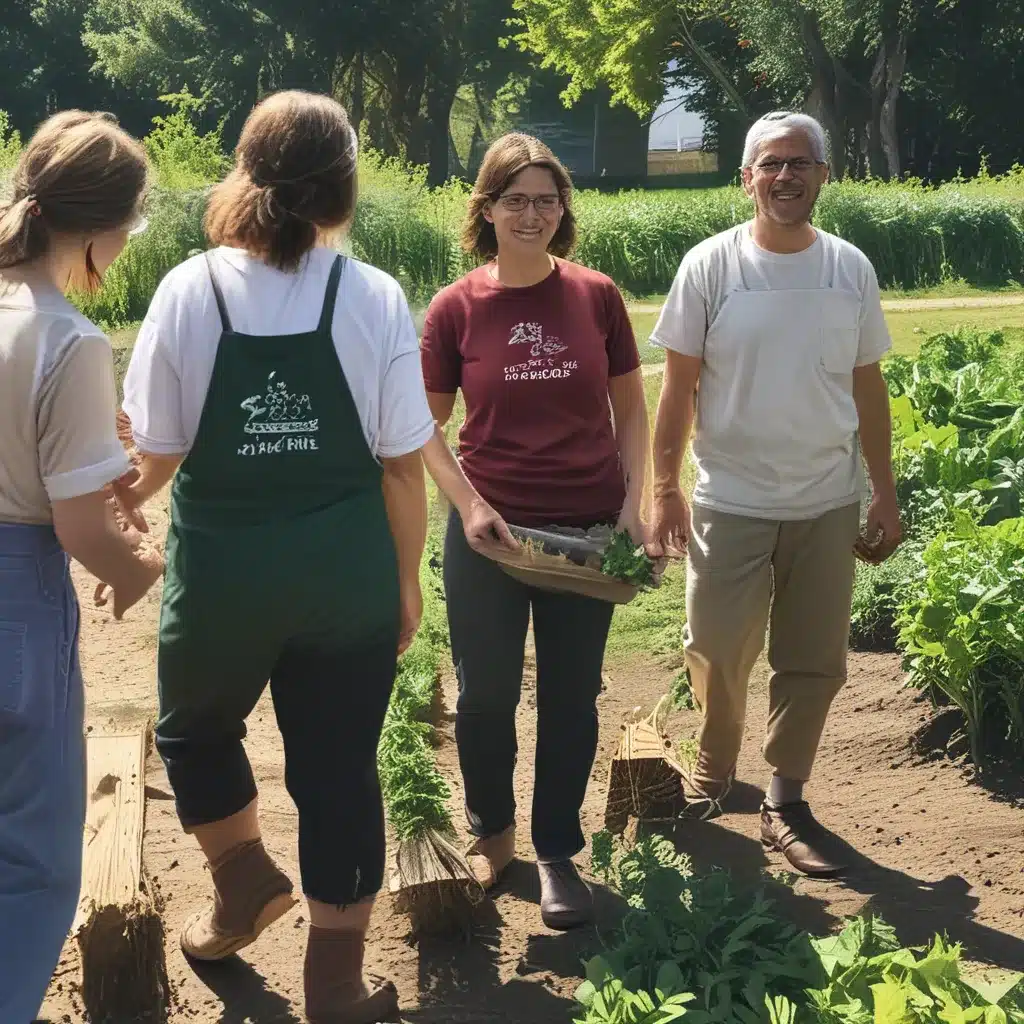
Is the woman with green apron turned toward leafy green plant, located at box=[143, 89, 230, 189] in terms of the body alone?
yes

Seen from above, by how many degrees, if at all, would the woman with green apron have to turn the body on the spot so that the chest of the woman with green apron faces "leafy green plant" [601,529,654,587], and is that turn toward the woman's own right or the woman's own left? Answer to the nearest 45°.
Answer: approximately 45° to the woman's own right

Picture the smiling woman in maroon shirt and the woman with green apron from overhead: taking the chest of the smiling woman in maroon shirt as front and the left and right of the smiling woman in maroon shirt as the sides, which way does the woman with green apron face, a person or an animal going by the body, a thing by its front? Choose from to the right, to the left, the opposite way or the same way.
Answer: the opposite way

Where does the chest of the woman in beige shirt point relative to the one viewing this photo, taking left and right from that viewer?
facing away from the viewer and to the right of the viewer

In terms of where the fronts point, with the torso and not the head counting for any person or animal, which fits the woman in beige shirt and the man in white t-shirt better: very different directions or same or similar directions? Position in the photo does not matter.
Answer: very different directions

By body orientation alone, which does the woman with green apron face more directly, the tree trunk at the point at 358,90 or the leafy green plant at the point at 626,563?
the tree trunk

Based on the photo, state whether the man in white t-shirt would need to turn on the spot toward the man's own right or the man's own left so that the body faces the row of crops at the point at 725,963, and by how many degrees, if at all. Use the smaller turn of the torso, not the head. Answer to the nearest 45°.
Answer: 0° — they already face it

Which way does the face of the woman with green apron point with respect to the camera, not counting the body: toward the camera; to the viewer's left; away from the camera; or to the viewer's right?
away from the camera

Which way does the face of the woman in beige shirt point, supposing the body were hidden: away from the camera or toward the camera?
away from the camera

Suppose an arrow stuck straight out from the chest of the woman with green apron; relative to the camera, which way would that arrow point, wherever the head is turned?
away from the camera

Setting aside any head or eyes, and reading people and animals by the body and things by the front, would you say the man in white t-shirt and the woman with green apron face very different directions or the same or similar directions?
very different directions

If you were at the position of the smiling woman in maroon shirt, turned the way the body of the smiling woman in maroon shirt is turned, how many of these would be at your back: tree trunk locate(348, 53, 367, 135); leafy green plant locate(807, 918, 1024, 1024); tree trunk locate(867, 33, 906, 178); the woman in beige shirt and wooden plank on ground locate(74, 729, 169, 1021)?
2

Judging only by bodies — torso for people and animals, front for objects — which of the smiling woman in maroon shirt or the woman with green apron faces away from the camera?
the woman with green apron
